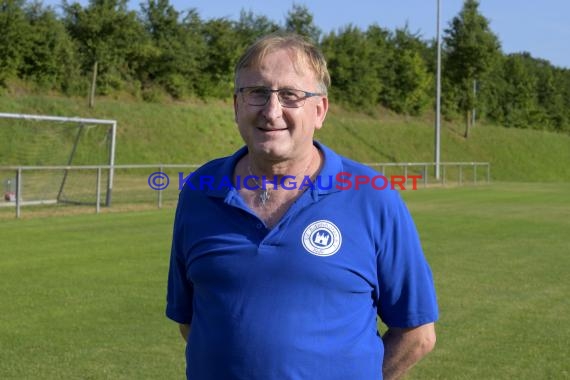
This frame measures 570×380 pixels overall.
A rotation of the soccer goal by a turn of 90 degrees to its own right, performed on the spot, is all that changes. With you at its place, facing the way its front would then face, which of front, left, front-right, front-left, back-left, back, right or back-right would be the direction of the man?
front-left

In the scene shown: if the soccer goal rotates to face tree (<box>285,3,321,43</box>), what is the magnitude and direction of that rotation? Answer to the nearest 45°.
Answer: approximately 90° to its left

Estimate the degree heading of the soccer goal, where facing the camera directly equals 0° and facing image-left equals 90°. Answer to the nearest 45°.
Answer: approximately 315°

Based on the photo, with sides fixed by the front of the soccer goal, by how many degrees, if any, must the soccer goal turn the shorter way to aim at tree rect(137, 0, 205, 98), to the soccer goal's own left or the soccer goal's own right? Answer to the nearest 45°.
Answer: approximately 135° to the soccer goal's own left

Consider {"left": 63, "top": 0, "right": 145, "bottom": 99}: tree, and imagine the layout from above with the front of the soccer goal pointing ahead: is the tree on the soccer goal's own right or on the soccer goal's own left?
on the soccer goal's own left

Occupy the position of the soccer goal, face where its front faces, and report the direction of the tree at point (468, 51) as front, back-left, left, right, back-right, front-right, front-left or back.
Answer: left
